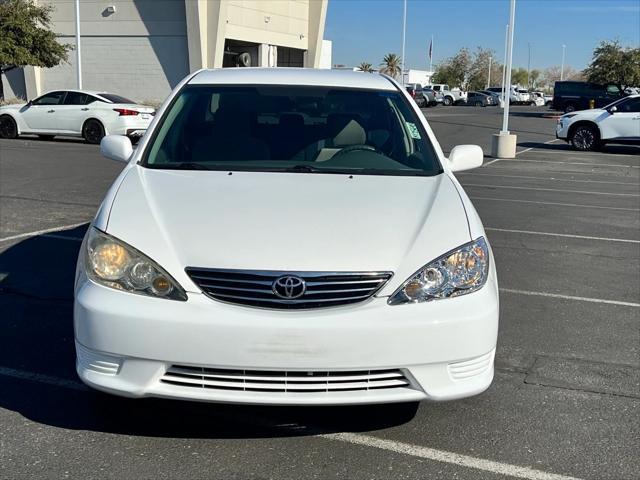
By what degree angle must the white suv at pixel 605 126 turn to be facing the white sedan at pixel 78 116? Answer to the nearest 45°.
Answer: approximately 45° to its left

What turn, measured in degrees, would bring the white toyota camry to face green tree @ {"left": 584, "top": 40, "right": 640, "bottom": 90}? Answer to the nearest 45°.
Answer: approximately 135° to its left

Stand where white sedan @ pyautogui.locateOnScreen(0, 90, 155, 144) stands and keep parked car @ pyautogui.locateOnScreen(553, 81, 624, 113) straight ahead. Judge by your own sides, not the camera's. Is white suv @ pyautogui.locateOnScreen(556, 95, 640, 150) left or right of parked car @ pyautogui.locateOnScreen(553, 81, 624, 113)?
right

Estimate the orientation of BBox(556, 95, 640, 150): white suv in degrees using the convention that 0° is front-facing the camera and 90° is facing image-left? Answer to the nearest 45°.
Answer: approximately 90°

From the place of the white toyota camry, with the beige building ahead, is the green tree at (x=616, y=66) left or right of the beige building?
right

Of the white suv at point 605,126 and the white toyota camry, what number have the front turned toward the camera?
1

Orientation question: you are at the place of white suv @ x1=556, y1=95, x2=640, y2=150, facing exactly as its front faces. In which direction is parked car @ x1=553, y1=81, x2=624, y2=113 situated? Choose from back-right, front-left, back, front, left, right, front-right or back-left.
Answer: right

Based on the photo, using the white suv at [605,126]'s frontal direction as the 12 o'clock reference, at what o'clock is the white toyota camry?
The white toyota camry is roughly at 9 o'clock from the white suv.

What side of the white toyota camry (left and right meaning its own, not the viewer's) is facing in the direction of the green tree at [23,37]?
back

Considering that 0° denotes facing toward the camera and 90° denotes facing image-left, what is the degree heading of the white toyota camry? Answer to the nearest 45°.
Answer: approximately 0°

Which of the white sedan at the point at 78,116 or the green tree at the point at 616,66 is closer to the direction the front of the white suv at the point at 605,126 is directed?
the white sedan

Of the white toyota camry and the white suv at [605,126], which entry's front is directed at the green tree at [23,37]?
the white suv

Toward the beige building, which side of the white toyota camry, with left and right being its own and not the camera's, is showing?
back

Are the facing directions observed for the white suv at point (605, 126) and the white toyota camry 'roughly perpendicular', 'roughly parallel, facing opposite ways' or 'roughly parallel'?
roughly perpendicular
